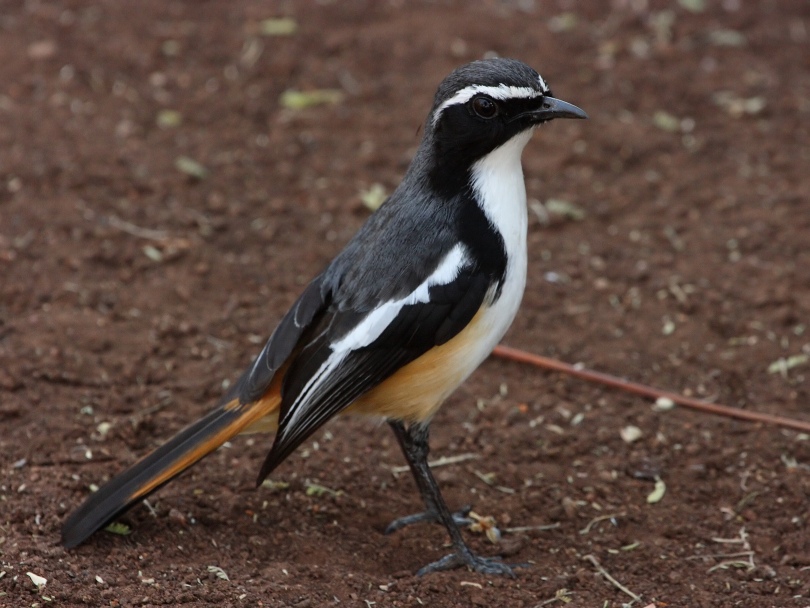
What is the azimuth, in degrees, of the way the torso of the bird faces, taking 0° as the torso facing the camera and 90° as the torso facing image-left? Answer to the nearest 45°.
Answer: approximately 270°

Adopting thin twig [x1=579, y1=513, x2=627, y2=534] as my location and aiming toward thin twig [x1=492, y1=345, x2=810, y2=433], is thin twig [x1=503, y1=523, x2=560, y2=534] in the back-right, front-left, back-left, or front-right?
back-left
